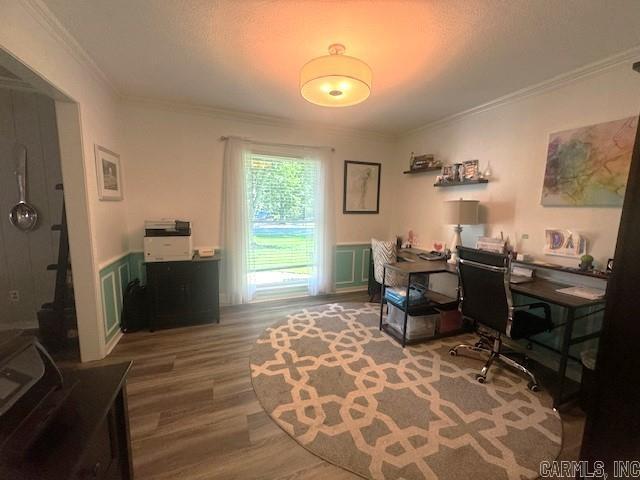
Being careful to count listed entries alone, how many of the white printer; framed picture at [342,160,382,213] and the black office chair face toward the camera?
2

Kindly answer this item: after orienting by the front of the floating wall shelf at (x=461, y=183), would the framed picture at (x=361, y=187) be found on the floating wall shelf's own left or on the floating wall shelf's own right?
on the floating wall shelf's own right

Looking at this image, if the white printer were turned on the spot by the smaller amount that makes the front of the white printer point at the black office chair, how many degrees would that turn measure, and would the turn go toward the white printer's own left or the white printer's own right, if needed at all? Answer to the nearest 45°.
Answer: approximately 45° to the white printer's own left

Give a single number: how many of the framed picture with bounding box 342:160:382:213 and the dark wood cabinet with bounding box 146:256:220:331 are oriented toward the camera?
2

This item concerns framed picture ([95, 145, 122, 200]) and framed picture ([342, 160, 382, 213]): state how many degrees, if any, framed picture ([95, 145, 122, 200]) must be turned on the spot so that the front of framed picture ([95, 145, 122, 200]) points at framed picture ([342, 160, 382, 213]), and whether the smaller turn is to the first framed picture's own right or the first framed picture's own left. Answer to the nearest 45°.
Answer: approximately 45° to the first framed picture's own left

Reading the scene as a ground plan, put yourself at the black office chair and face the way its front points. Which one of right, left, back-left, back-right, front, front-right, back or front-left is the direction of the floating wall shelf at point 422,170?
left

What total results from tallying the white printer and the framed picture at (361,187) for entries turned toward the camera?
2

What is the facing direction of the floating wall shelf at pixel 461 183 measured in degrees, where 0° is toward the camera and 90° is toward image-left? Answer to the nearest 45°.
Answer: approximately 45°

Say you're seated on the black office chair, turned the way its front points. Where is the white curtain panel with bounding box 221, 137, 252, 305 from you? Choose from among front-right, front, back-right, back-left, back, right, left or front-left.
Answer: back-left

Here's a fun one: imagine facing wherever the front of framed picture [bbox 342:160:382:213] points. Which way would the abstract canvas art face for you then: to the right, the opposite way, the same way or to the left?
to the right

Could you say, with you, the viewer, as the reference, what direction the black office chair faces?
facing away from the viewer and to the right of the viewer

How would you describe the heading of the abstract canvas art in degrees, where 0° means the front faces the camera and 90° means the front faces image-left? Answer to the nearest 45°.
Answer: approximately 45°
